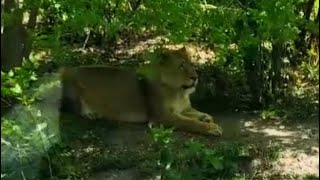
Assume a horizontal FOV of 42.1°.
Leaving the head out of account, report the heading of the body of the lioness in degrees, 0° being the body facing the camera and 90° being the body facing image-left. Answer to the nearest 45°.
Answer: approximately 270°
